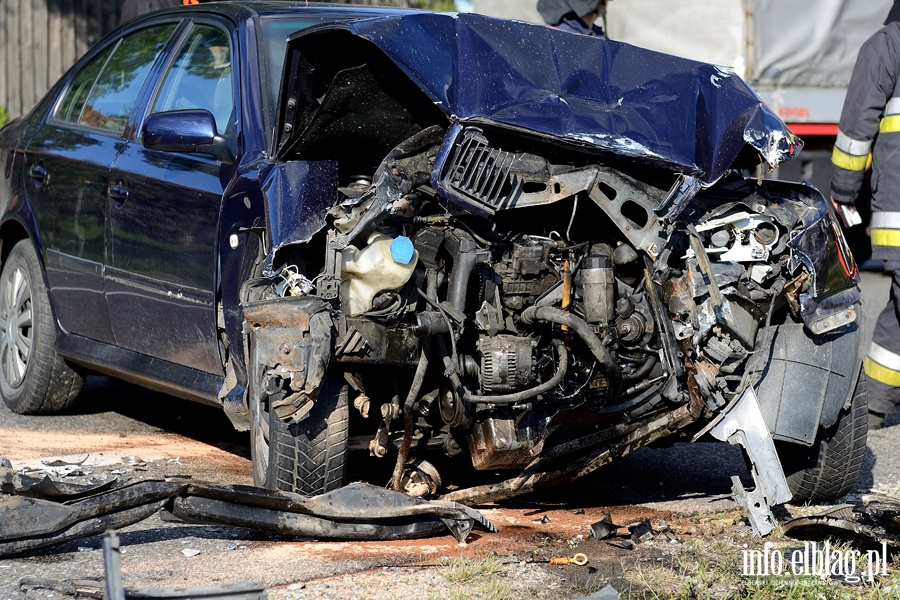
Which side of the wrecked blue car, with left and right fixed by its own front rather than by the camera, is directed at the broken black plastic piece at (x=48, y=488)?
right

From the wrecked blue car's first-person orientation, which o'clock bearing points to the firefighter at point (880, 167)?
The firefighter is roughly at 9 o'clock from the wrecked blue car.

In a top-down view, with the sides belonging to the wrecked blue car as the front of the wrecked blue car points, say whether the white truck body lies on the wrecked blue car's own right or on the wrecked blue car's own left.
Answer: on the wrecked blue car's own left

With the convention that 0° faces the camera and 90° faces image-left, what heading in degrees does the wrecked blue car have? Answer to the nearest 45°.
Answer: approximately 315°

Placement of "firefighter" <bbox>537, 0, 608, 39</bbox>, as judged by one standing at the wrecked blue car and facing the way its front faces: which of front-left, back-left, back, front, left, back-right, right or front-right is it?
back-left

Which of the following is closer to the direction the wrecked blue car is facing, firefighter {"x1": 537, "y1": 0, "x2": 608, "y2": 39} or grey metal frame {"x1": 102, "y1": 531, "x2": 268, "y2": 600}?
the grey metal frame

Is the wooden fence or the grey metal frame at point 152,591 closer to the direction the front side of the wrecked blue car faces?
the grey metal frame

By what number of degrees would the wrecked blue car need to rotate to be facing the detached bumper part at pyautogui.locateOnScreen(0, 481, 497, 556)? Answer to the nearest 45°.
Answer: approximately 90° to its right
